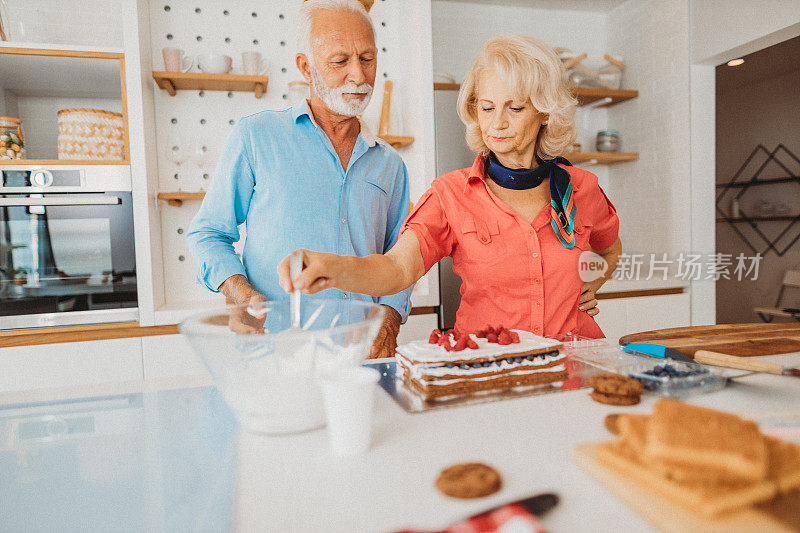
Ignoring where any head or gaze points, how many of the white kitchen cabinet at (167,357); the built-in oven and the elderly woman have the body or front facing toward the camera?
3

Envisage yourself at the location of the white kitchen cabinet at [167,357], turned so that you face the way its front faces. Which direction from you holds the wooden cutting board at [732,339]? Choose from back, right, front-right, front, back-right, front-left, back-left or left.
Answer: front-left

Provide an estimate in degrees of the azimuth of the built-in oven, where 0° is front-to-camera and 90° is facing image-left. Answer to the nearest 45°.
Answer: approximately 0°

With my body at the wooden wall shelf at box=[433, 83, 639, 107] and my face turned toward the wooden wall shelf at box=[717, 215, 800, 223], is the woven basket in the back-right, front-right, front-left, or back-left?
back-left

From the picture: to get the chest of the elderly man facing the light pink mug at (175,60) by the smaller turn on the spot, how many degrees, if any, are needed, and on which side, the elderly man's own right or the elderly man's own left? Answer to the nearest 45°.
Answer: approximately 180°

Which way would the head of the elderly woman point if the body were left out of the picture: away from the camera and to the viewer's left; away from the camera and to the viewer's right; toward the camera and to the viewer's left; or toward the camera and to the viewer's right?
toward the camera and to the viewer's left

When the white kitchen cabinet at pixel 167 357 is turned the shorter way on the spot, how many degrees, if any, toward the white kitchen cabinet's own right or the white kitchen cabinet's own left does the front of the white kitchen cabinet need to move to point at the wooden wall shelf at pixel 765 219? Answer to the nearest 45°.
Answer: approximately 90° to the white kitchen cabinet's own left

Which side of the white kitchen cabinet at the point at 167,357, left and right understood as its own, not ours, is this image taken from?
front

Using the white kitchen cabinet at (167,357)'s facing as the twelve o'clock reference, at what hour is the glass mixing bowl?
The glass mixing bowl is roughly at 12 o'clock from the white kitchen cabinet.

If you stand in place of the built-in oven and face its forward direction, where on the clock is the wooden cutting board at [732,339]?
The wooden cutting board is roughly at 11 o'clock from the built-in oven.

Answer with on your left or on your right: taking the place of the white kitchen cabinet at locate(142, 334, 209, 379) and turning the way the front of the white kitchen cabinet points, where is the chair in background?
on your left

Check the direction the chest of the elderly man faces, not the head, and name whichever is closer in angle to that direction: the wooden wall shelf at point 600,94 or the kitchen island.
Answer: the kitchen island

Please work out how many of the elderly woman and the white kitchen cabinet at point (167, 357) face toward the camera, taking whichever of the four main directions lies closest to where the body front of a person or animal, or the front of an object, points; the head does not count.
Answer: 2

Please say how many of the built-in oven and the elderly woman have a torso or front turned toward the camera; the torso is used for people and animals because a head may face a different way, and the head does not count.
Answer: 2

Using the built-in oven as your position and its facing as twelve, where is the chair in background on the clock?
The chair in background is roughly at 9 o'clock from the built-in oven.

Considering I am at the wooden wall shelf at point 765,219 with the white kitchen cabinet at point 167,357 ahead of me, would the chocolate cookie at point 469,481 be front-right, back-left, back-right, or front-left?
front-left

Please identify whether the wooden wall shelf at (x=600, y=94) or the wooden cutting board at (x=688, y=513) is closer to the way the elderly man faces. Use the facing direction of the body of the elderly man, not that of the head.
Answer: the wooden cutting board

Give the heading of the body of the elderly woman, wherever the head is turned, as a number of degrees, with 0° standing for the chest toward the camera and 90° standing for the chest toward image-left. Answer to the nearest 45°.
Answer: approximately 0°

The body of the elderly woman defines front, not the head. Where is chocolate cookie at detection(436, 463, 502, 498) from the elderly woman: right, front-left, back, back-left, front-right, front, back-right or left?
front
